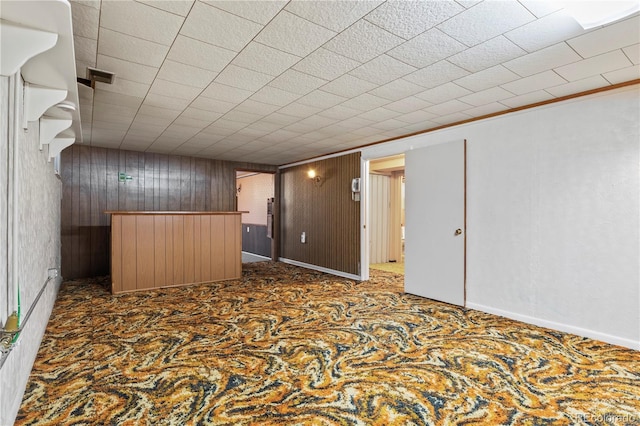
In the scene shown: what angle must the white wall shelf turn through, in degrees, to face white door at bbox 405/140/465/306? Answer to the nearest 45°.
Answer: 0° — it already faces it

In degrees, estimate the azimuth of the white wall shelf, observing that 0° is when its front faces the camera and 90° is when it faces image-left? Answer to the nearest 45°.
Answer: approximately 270°
